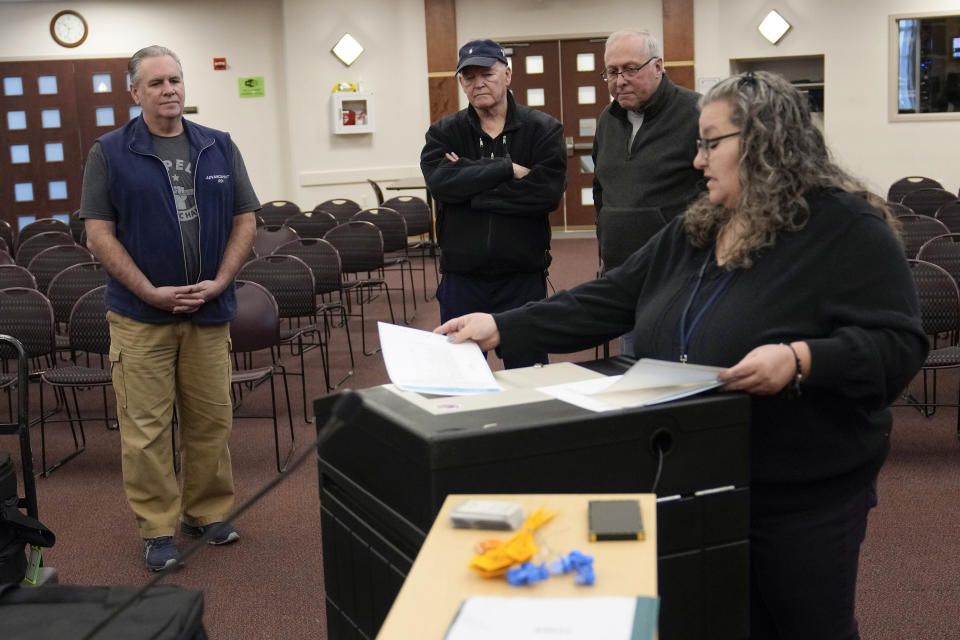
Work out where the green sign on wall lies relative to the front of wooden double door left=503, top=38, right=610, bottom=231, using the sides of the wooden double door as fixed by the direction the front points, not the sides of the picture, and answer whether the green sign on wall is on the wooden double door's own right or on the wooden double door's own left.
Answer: on the wooden double door's own right

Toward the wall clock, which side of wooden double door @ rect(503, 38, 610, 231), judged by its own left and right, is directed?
right

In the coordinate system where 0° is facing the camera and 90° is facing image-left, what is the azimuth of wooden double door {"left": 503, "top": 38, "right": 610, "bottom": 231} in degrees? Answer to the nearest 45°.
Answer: approximately 0°

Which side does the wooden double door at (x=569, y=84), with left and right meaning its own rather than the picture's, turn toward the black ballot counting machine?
front

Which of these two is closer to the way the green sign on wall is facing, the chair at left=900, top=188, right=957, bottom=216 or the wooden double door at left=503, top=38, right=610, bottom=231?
the chair

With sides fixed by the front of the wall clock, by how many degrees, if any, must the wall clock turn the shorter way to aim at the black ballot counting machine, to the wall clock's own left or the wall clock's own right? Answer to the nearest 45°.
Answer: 0° — it already faces it

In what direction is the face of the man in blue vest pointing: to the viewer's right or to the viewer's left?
to the viewer's right

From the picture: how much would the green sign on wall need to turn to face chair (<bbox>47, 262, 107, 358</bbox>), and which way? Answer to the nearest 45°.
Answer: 0° — it already faces it
